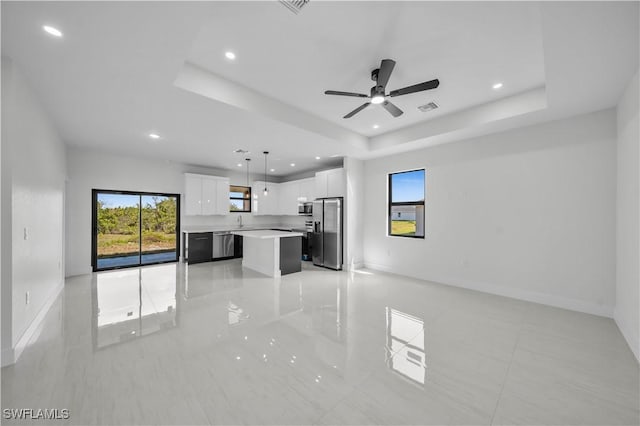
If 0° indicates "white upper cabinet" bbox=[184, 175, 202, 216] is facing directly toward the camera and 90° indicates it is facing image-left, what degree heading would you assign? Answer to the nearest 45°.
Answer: approximately 0°

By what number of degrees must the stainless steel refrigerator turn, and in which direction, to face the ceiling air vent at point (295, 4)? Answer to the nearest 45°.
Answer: approximately 45° to its left

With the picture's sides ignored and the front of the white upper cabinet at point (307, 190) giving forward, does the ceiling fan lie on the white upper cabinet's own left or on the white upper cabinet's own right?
on the white upper cabinet's own left

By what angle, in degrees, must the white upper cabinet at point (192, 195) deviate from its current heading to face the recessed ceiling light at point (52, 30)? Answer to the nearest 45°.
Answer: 0° — it already faces it

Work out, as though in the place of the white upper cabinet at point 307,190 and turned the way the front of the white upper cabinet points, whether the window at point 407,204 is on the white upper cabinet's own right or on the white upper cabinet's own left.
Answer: on the white upper cabinet's own left

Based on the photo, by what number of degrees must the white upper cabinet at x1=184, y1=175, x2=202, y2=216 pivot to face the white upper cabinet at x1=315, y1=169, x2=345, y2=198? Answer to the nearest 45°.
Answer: approximately 45° to its left

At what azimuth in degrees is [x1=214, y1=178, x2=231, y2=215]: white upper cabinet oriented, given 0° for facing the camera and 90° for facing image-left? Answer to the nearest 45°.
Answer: approximately 0°

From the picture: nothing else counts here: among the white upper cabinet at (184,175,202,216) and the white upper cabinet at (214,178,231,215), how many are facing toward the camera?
2

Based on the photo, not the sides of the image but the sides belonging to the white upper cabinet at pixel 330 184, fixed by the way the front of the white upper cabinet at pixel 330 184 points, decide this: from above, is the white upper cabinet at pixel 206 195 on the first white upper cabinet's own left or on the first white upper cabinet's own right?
on the first white upper cabinet's own right

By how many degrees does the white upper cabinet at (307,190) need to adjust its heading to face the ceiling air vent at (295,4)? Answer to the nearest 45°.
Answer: approximately 45° to its left
